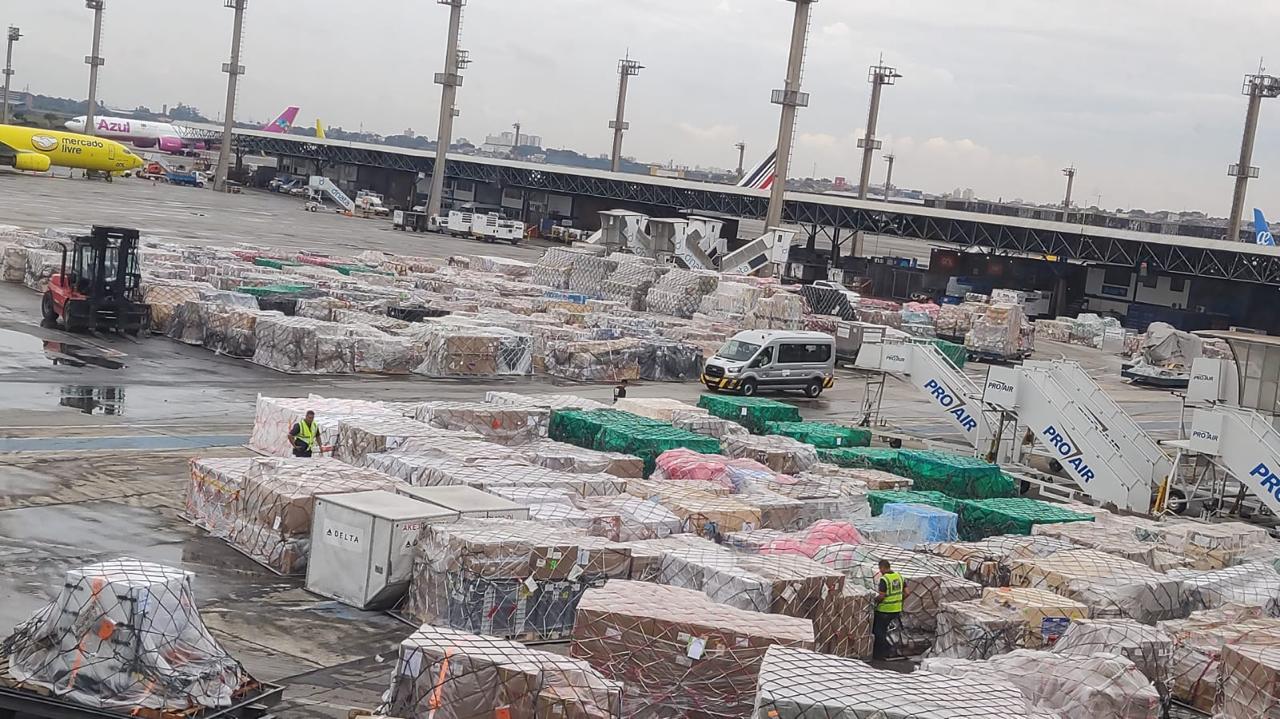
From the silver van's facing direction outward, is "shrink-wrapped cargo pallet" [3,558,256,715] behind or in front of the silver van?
in front

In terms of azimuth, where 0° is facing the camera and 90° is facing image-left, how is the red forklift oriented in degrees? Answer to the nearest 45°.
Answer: approximately 315°

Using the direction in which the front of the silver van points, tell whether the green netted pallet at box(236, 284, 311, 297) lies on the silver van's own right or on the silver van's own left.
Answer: on the silver van's own right

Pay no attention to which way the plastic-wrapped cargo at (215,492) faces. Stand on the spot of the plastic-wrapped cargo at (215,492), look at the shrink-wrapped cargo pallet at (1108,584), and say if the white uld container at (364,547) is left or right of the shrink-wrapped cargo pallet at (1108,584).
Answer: right

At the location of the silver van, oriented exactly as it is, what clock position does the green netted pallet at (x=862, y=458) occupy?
The green netted pallet is roughly at 10 o'clock from the silver van.

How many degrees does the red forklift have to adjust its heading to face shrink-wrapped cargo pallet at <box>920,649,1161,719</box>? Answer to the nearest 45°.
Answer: approximately 45° to its right

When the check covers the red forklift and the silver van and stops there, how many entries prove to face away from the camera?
0

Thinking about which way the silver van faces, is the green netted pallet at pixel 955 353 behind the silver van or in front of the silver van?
behind

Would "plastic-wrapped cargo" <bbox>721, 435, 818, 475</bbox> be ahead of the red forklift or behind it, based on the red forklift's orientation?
ahead

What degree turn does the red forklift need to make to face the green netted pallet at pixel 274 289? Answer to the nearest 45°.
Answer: approximately 90° to its left

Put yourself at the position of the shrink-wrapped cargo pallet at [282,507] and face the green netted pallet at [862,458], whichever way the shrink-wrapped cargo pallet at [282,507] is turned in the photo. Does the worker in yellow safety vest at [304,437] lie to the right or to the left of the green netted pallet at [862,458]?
left

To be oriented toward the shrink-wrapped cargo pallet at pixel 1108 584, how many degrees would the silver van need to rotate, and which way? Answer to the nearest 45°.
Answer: approximately 45° to its left

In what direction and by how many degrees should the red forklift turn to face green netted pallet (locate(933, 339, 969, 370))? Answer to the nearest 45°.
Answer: approximately 45° to its left

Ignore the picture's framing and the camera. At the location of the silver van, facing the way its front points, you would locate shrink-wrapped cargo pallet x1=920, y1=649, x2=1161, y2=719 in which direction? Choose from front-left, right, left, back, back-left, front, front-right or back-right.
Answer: front-left

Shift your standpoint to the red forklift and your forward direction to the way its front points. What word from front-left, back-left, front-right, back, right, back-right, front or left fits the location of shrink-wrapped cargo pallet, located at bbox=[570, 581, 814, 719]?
front-right

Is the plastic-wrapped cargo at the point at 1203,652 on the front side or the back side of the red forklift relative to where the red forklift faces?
on the front side
